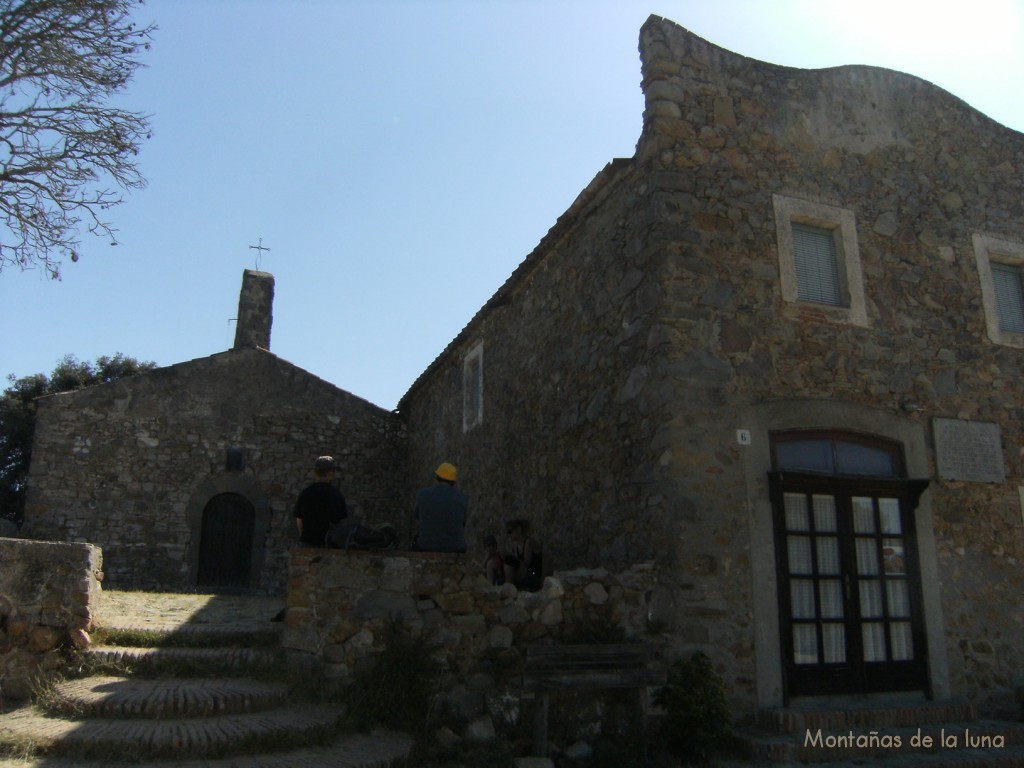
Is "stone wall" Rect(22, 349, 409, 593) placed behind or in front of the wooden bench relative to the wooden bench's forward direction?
behind

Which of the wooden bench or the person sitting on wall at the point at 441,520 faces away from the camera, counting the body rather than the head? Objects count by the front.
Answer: the person sitting on wall

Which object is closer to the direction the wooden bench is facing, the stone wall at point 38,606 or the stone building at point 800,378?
the stone wall

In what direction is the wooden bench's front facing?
toward the camera

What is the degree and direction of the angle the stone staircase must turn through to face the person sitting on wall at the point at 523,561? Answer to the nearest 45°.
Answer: approximately 135° to its left

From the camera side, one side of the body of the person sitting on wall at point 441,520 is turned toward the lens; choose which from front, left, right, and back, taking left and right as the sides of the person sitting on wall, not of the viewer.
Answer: back

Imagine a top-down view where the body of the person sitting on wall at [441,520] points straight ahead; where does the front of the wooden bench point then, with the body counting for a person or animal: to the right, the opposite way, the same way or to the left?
the opposite way

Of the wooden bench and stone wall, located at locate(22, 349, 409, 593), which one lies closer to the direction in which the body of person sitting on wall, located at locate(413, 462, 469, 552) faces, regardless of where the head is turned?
the stone wall

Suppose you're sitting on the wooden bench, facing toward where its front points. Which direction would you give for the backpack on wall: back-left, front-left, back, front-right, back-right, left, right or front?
right

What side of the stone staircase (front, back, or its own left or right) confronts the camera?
front
